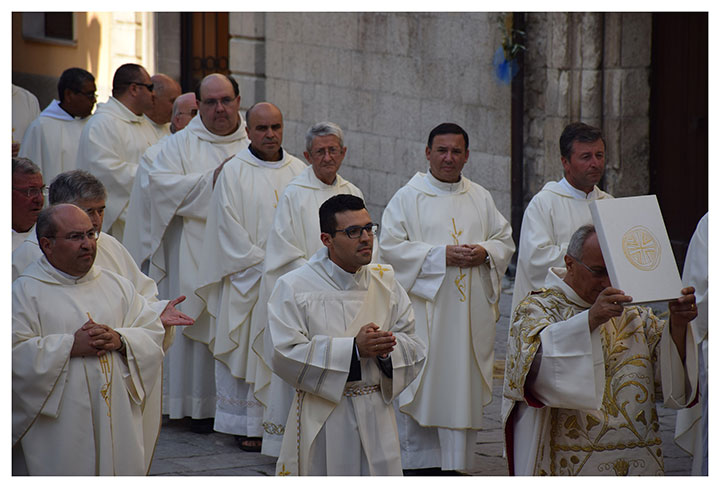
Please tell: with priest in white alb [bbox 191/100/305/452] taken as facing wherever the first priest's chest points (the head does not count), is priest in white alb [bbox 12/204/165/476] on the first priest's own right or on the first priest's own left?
on the first priest's own right

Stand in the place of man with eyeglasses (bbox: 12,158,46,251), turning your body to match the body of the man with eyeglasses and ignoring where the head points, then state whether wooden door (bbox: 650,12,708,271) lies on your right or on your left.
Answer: on your left

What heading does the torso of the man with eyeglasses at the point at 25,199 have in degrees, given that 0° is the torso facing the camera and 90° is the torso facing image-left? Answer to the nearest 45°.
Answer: approximately 315°

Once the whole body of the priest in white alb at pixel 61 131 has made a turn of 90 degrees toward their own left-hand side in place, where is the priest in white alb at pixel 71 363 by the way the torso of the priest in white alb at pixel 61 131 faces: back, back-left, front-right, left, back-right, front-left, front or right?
back-right

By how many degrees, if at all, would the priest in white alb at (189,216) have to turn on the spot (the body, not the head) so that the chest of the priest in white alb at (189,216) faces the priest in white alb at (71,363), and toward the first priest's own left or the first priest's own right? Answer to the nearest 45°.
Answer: approximately 45° to the first priest's own right

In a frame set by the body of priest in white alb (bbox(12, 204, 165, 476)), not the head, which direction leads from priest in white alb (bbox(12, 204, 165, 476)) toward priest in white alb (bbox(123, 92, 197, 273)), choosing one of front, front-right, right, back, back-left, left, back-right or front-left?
back-left

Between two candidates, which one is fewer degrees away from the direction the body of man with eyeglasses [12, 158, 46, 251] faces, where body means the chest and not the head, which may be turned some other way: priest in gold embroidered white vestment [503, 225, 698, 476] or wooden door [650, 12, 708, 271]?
the priest in gold embroidered white vestment

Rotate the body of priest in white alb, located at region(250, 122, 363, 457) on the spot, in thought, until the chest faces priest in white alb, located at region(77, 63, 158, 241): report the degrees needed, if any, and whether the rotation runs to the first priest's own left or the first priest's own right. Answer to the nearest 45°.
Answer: approximately 180°
